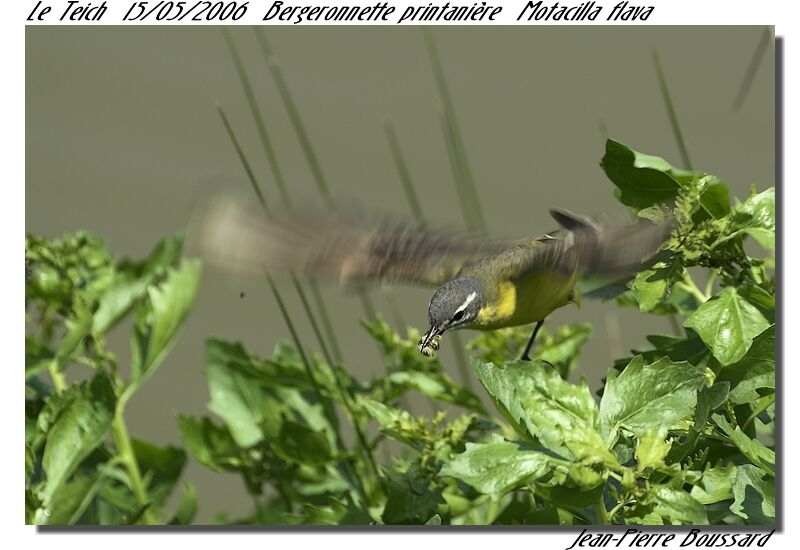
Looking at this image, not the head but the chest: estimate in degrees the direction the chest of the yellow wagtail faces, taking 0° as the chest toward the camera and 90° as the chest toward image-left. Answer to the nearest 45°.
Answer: approximately 45°
